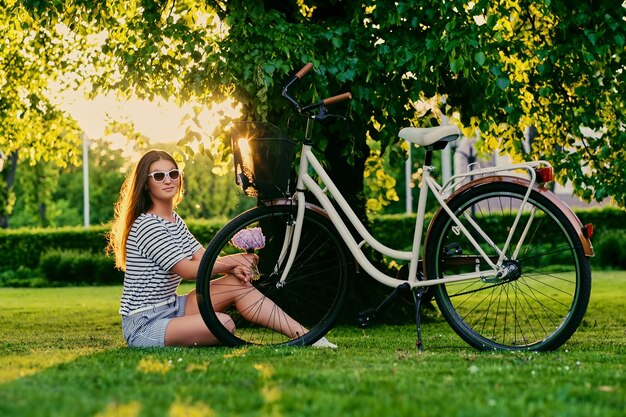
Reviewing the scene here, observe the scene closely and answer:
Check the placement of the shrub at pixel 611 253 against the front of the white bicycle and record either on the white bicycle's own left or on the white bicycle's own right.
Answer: on the white bicycle's own right

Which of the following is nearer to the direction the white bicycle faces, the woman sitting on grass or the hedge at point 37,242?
the woman sitting on grass

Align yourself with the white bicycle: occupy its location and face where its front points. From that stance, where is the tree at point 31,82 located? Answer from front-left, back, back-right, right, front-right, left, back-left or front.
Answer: front-right

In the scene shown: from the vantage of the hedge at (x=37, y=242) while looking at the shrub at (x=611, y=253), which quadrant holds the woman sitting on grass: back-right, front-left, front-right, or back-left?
front-right

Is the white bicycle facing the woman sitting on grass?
yes

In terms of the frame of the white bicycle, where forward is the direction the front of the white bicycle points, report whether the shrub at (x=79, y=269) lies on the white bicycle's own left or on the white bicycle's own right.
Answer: on the white bicycle's own right

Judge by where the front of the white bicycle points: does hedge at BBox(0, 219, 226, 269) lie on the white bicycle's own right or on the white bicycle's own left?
on the white bicycle's own right

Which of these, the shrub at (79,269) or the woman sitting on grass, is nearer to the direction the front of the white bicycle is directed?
the woman sitting on grass

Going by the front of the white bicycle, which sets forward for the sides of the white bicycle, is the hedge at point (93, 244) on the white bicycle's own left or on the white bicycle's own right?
on the white bicycle's own right

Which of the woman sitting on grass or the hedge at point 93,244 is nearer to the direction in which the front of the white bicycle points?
the woman sitting on grass

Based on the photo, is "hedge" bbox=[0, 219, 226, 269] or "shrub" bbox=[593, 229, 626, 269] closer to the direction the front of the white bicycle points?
the hedge

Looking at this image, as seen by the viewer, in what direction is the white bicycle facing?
to the viewer's left
